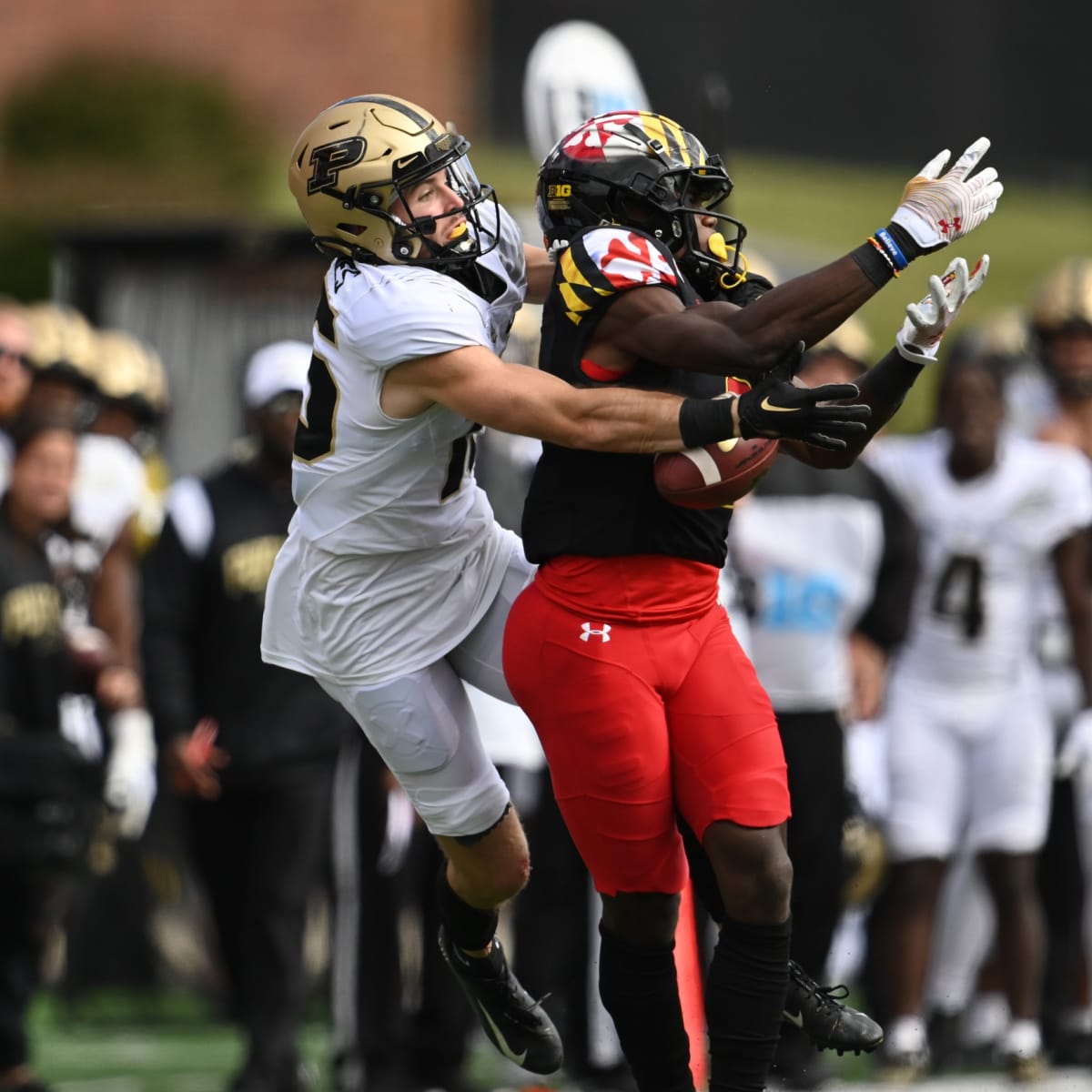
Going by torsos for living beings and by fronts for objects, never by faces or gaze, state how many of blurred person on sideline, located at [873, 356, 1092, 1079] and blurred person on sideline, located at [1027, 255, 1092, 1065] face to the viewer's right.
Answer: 0

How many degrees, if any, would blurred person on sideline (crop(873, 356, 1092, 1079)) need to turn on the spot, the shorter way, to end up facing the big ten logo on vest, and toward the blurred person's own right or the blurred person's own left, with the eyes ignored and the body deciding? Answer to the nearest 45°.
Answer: approximately 45° to the blurred person's own right

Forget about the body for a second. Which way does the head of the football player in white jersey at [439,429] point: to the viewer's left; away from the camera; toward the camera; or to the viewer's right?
to the viewer's right

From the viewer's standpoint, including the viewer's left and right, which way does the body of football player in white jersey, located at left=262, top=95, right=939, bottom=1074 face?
facing to the right of the viewer

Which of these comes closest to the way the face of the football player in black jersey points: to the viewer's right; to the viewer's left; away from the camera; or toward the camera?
to the viewer's right

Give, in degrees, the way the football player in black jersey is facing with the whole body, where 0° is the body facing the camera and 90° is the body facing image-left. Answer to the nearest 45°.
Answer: approximately 315°

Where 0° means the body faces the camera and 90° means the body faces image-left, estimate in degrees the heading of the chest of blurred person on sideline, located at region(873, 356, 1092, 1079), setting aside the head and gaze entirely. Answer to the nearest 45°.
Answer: approximately 0°

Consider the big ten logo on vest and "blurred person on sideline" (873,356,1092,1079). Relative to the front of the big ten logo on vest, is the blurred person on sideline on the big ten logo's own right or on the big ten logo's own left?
on the big ten logo's own left

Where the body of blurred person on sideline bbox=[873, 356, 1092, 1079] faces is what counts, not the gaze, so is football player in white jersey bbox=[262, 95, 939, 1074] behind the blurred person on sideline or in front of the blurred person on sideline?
in front

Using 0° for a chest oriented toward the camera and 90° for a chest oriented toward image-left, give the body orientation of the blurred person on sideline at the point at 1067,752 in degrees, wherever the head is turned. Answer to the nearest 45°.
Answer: approximately 0°

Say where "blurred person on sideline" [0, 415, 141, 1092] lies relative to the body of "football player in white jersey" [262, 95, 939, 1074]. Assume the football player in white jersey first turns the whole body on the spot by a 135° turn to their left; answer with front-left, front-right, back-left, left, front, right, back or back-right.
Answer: front

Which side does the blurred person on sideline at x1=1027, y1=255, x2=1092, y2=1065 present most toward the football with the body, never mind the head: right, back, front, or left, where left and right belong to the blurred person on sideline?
front
